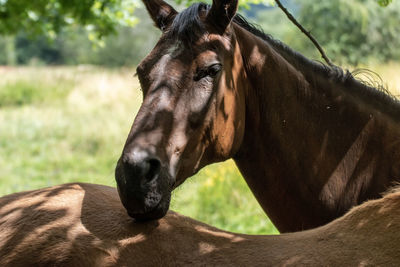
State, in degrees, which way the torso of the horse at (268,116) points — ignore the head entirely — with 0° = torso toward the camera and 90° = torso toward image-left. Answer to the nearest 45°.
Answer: approximately 45°
